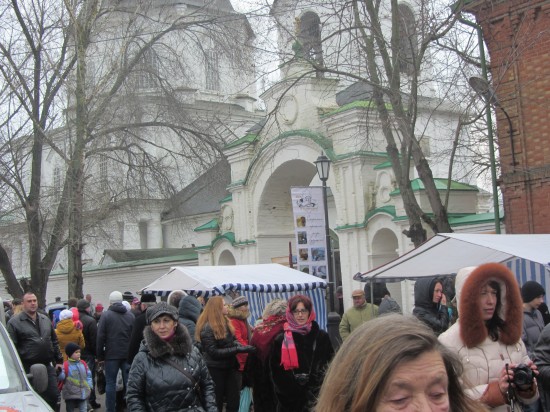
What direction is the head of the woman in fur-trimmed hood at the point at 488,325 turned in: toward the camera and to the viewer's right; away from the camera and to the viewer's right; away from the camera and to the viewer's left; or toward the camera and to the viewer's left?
toward the camera and to the viewer's left

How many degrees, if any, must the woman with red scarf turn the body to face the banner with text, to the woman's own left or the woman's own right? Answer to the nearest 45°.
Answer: approximately 180°

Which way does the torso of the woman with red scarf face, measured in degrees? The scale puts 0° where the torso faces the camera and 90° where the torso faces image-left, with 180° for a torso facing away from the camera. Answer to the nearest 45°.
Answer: approximately 0°

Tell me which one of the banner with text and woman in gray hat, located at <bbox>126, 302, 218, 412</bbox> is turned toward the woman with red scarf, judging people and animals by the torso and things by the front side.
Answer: the banner with text

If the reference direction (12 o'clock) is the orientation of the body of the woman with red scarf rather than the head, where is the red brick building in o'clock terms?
The red brick building is roughly at 7 o'clock from the woman with red scarf.

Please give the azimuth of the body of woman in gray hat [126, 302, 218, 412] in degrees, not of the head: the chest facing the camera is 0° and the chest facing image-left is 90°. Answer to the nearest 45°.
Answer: approximately 0°

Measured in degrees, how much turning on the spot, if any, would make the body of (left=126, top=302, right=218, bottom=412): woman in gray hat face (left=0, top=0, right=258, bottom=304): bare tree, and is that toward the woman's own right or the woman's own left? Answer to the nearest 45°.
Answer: approximately 180°
